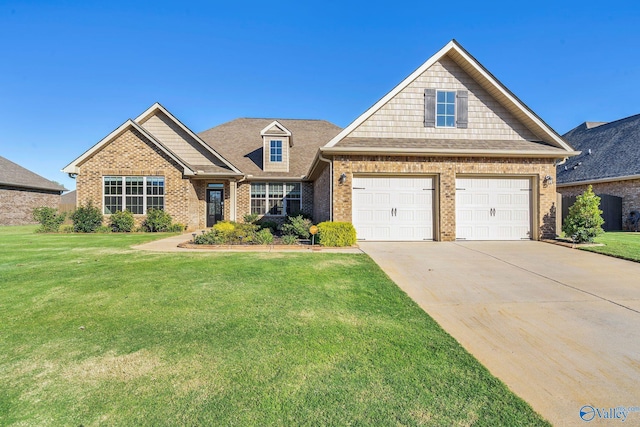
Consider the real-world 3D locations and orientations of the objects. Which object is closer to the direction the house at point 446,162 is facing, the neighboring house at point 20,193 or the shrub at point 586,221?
the shrub

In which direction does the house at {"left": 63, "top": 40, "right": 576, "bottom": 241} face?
toward the camera

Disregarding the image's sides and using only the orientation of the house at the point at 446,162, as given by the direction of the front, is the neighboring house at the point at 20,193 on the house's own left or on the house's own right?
on the house's own right

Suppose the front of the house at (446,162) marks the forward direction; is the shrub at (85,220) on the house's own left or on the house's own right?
on the house's own right

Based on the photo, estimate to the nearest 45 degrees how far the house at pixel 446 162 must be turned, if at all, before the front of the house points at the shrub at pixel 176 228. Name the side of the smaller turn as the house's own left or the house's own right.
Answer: approximately 90° to the house's own right

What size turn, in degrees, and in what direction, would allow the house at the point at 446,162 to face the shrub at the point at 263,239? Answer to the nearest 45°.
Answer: approximately 90° to its right

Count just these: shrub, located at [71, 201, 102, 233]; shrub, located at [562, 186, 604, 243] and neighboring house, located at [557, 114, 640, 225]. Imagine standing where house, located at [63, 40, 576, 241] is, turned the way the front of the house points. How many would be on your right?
1

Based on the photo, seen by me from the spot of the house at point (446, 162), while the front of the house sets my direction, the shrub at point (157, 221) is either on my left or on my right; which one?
on my right

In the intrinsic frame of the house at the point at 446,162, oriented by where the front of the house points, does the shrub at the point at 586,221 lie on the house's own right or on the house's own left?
on the house's own left

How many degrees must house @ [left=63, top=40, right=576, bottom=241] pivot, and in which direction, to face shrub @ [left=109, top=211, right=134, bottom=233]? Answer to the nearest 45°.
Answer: approximately 90° to its right

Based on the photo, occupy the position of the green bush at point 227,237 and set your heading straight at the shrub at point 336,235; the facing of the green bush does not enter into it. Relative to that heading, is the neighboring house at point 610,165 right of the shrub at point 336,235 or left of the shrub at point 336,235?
left

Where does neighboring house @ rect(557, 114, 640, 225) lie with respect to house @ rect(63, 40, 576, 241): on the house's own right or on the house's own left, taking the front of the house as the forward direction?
on the house's own left

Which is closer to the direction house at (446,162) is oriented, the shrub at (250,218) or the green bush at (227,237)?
the green bush
